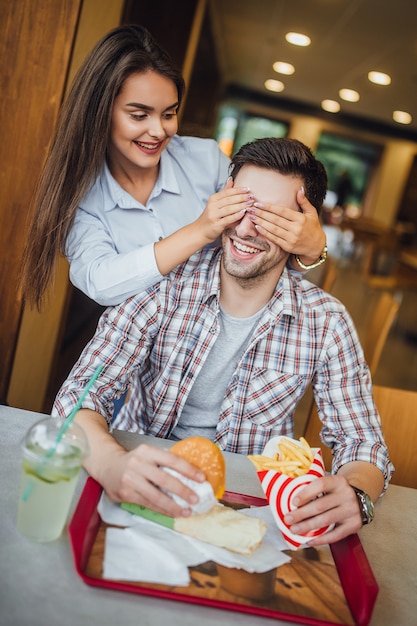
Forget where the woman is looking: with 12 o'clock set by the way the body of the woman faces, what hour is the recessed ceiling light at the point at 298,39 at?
The recessed ceiling light is roughly at 8 o'clock from the woman.

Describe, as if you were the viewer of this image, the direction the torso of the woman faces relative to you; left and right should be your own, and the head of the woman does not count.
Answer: facing the viewer and to the right of the viewer

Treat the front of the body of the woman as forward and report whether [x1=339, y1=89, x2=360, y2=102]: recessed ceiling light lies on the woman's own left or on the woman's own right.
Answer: on the woman's own left

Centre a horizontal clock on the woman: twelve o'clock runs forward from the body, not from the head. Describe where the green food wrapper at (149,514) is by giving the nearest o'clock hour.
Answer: The green food wrapper is roughly at 1 o'clock from the woman.

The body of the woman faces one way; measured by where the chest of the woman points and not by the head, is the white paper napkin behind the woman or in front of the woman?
in front

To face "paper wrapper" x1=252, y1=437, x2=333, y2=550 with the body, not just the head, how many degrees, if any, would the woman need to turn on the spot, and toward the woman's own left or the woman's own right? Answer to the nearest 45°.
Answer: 0° — they already face it

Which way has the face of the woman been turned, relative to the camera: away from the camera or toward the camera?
toward the camera

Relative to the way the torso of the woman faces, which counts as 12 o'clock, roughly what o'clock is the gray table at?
The gray table is roughly at 1 o'clock from the woman.

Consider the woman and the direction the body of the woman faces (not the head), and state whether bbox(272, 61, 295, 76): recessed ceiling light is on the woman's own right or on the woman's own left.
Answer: on the woman's own left

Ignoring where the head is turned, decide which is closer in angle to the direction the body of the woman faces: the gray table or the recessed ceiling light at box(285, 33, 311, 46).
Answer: the gray table

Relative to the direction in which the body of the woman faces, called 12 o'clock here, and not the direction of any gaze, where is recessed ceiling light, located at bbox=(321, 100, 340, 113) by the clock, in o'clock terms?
The recessed ceiling light is roughly at 8 o'clock from the woman.

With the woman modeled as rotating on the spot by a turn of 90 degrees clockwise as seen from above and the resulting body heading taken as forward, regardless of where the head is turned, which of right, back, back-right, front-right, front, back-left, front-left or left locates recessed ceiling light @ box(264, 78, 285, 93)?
back-right
